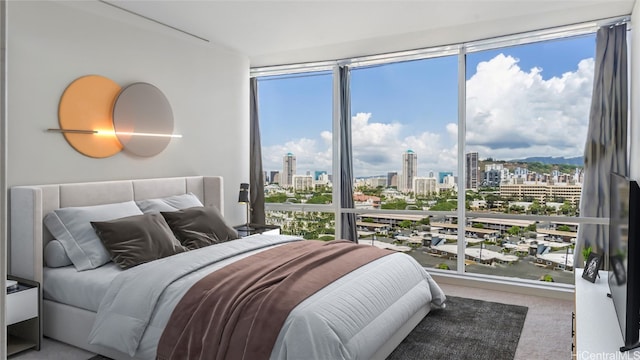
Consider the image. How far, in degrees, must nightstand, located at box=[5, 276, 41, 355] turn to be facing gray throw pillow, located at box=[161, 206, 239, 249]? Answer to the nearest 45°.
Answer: approximately 45° to its left

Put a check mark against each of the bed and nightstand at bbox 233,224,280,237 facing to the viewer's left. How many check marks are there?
0

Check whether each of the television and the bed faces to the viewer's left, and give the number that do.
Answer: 1

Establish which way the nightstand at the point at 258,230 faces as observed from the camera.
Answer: facing the viewer and to the right of the viewer

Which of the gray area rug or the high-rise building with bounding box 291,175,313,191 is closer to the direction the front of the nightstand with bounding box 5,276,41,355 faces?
the gray area rug

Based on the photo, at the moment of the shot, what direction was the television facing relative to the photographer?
facing to the left of the viewer

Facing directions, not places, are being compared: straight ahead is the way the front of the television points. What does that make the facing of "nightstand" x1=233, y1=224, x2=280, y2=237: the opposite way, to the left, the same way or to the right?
the opposite way

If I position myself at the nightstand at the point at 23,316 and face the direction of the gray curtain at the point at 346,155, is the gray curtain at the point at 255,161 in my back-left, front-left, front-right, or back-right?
front-left

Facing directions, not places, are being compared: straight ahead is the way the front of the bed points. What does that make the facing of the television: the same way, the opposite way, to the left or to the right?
the opposite way
